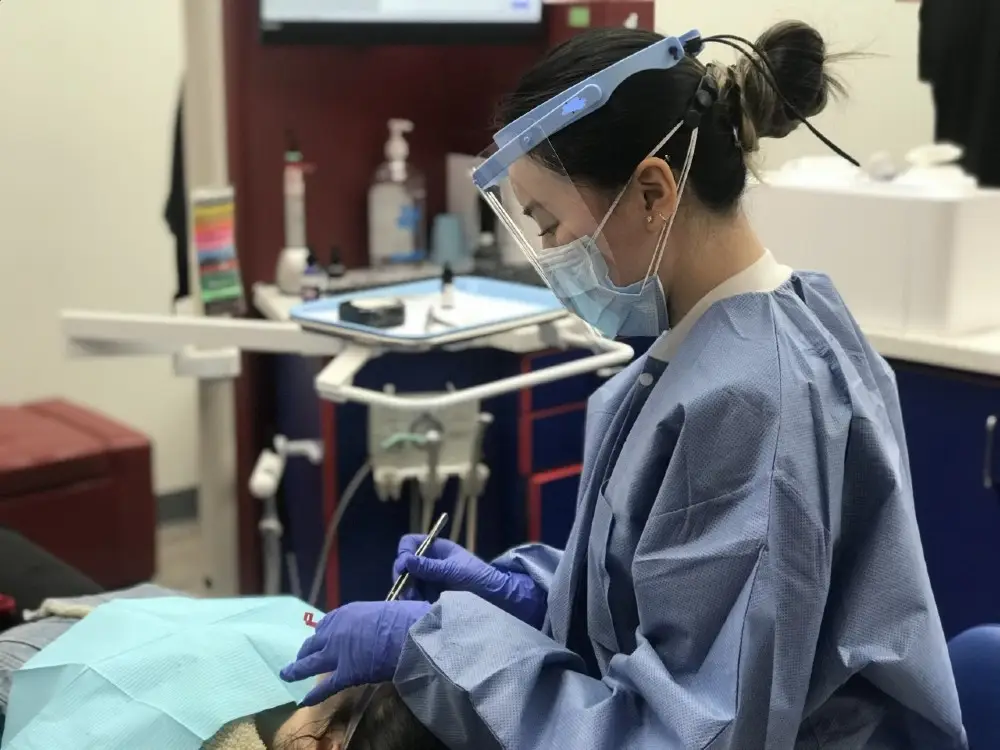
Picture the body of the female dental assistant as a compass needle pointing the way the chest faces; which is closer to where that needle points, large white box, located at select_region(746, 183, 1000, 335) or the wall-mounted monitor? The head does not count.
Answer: the wall-mounted monitor

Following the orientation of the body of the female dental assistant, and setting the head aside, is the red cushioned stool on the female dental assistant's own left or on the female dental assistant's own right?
on the female dental assistant's own right

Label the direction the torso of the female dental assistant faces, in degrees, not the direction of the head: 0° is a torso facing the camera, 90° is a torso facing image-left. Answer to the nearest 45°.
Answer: approximately 90°

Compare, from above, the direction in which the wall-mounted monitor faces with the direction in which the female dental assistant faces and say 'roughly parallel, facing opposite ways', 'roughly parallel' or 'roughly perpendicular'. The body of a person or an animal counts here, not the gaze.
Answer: roughly perpendicular

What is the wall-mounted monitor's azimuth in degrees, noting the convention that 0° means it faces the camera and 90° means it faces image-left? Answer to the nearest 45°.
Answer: approximately 0°

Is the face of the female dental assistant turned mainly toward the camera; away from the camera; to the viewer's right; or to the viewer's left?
to the viewer's left

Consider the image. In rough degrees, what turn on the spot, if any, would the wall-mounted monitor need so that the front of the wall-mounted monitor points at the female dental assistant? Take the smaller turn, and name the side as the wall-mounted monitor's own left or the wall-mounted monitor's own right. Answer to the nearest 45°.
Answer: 0° — it already faces them
